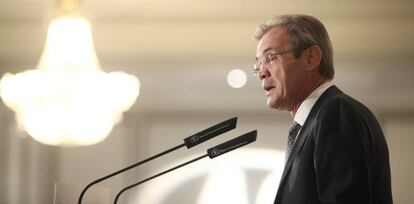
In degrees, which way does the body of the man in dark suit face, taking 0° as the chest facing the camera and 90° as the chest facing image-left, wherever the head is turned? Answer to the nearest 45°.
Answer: approximately 90°

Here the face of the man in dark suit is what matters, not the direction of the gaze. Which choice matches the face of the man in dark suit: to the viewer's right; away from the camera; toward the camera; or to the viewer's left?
to the viewer's left

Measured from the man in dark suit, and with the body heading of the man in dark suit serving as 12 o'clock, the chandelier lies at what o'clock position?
The chandelier is roughly at 1 o'clock from the man in dark suit.
